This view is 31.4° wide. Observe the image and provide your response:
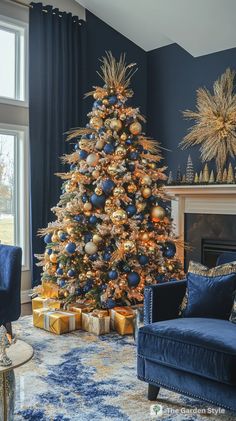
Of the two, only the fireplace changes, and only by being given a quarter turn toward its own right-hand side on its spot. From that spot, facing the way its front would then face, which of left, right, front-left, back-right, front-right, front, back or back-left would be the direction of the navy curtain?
front

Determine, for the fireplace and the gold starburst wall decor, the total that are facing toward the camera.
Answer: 2

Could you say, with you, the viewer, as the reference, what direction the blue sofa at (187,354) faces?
facing the viewer and to the left of the viewer

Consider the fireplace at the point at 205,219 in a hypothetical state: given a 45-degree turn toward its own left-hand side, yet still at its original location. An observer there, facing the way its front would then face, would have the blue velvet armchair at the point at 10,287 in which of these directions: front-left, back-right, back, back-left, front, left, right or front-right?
right

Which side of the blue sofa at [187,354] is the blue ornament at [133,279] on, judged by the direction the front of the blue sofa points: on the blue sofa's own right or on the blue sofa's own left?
on the blue sofa's own right

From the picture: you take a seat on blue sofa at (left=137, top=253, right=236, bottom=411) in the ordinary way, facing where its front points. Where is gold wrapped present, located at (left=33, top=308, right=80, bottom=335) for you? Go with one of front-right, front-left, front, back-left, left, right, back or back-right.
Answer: right

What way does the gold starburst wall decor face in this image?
toward the camera

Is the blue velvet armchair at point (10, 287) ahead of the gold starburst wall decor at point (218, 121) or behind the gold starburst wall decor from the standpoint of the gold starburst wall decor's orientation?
ahead
